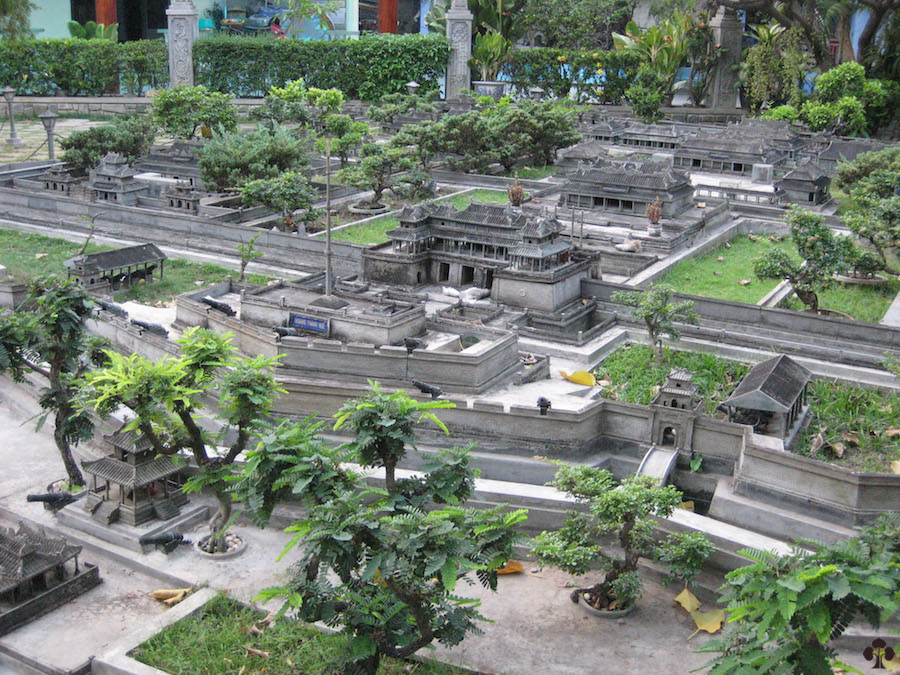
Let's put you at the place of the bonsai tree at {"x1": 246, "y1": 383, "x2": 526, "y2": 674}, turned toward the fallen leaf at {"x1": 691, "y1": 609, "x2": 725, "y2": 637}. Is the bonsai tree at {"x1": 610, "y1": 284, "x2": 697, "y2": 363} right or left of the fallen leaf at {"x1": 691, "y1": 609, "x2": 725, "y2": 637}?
left

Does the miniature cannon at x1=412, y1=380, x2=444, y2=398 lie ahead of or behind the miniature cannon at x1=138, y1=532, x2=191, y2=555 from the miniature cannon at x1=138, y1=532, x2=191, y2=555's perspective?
behind

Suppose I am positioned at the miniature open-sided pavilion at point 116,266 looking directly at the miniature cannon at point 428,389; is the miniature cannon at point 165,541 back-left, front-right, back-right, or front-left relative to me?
front-right

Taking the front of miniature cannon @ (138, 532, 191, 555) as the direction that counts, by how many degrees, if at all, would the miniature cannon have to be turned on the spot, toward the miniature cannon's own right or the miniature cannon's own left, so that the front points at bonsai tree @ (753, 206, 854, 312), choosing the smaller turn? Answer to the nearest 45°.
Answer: approximately 180°

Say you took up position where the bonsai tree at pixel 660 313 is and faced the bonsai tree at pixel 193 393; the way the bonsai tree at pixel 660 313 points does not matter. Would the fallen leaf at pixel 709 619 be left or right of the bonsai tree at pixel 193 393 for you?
left

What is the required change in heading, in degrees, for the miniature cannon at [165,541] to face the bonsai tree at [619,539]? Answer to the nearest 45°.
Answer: approximately 135° to its left

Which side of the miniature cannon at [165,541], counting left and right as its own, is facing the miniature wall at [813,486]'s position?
back

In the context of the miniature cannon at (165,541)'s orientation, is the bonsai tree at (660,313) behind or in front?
behind

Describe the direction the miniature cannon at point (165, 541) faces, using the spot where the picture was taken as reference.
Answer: facing to the left of the viewer

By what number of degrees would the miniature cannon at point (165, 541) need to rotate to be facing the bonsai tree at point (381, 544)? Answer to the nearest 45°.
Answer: approximately 135° to its left

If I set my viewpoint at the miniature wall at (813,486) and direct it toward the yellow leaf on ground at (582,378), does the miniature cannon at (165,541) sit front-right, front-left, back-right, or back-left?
front-left

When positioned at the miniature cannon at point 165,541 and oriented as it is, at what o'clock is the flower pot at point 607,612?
The flower pot is roughly at 7 o'clock from the miniature cannon.

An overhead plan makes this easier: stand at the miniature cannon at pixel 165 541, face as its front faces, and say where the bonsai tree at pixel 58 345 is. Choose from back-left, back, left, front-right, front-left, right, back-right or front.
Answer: front-right

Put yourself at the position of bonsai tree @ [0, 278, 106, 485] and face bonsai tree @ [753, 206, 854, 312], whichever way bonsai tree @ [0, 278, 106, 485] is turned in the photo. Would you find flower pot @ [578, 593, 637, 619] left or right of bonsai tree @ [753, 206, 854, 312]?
right

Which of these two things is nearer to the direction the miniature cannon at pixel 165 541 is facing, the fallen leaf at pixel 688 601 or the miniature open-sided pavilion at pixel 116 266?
the miniature open-sided pavilion

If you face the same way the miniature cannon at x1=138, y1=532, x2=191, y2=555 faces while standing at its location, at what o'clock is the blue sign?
The blue sign is roughly at 4 o'clock from the miniature cannon.

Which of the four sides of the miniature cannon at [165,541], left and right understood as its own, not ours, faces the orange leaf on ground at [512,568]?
back

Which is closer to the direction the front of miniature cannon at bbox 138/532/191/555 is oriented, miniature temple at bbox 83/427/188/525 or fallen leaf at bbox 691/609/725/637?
the miniature temple

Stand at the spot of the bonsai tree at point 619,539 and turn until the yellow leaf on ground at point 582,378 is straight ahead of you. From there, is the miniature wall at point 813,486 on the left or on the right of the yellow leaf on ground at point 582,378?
right
